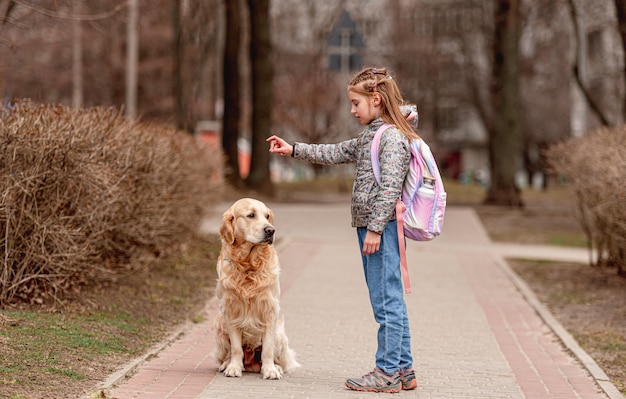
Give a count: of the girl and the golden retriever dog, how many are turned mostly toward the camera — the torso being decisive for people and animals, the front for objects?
1

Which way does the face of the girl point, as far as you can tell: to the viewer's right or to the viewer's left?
to the viewer's left

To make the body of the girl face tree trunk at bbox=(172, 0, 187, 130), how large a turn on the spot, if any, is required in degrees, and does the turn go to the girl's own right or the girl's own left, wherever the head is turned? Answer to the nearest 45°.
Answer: approximately 90° to the girl's own right

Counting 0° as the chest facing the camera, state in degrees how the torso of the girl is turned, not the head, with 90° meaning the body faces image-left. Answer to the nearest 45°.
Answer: approximately 90°

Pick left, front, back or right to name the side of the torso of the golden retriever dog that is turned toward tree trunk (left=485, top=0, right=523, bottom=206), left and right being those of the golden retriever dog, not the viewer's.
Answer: back

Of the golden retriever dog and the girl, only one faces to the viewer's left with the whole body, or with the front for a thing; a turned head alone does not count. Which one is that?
the girl

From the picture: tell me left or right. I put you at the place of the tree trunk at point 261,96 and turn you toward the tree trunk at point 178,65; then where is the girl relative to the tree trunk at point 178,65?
left

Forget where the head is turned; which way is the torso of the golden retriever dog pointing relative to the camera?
toward the camera

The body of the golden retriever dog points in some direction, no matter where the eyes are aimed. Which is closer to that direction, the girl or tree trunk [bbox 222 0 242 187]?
the girl

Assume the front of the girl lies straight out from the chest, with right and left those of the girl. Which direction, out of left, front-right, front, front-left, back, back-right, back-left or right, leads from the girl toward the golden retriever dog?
front

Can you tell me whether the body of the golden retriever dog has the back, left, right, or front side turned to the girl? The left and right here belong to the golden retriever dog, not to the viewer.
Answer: left

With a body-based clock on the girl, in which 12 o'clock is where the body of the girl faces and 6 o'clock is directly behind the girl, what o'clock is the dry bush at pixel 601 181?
The dry bush is roughly at 4 o'clock from the girl.

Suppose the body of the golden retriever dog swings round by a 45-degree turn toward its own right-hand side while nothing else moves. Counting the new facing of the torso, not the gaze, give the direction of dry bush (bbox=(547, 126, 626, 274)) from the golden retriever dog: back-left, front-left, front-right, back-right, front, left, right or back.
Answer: back

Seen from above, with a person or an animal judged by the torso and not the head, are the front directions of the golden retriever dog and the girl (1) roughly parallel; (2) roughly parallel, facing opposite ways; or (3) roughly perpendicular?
roughly perpendicular
